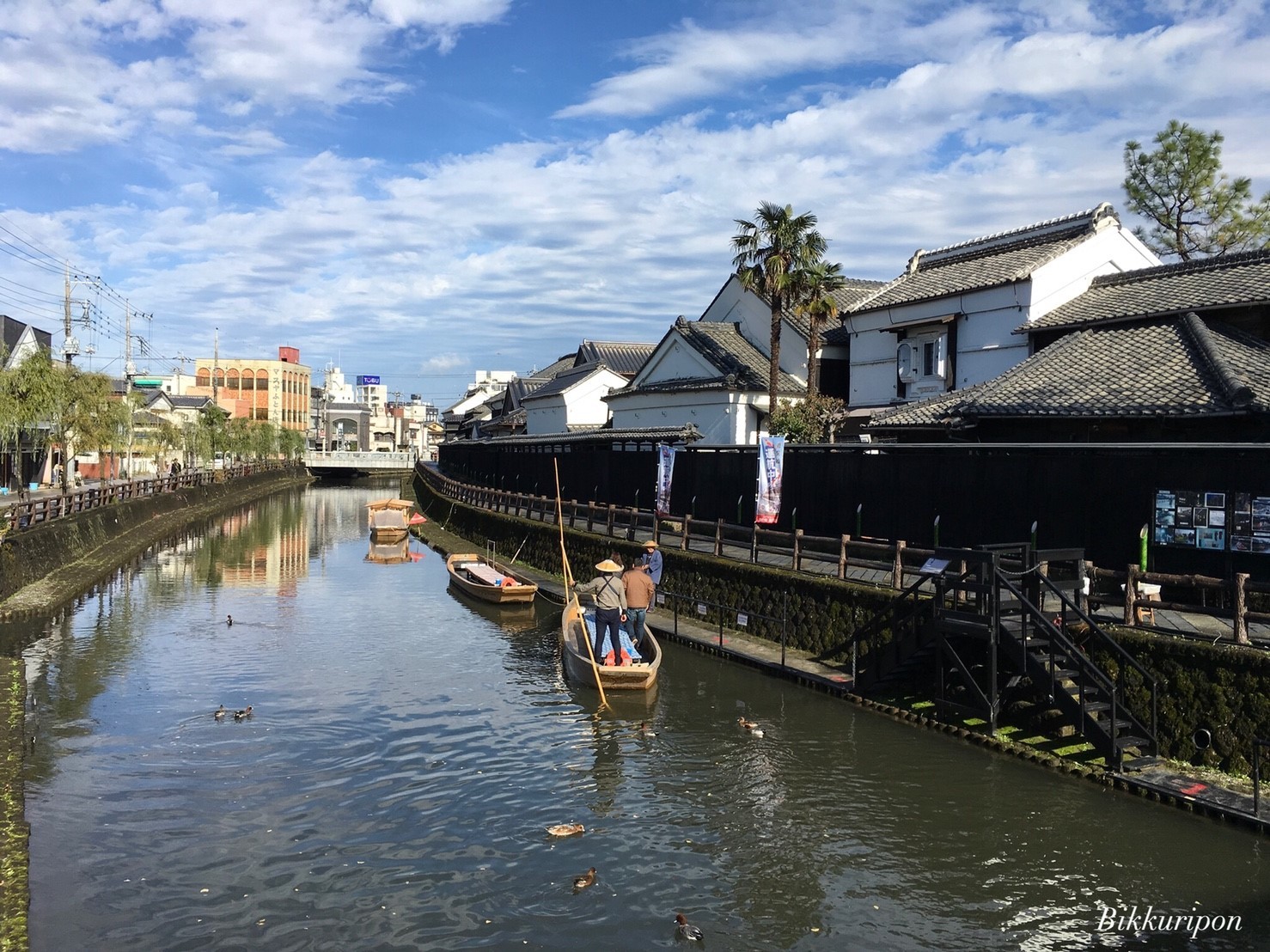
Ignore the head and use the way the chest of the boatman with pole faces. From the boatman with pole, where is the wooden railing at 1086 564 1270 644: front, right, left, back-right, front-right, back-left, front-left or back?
back-right

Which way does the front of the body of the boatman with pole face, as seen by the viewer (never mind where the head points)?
away from the camera

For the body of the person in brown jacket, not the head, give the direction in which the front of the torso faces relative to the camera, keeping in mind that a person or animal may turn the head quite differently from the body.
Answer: away from the camera

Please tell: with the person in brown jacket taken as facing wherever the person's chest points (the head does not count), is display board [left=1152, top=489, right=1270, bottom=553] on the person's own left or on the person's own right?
on the person's own right

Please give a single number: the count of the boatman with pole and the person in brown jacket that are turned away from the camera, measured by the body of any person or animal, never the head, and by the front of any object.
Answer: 2

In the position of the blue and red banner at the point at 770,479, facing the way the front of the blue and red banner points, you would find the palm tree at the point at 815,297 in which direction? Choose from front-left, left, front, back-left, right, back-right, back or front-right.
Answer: back

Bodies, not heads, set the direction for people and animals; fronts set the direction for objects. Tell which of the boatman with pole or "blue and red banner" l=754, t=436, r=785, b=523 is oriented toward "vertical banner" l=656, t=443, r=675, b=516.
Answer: the boatman with pole
